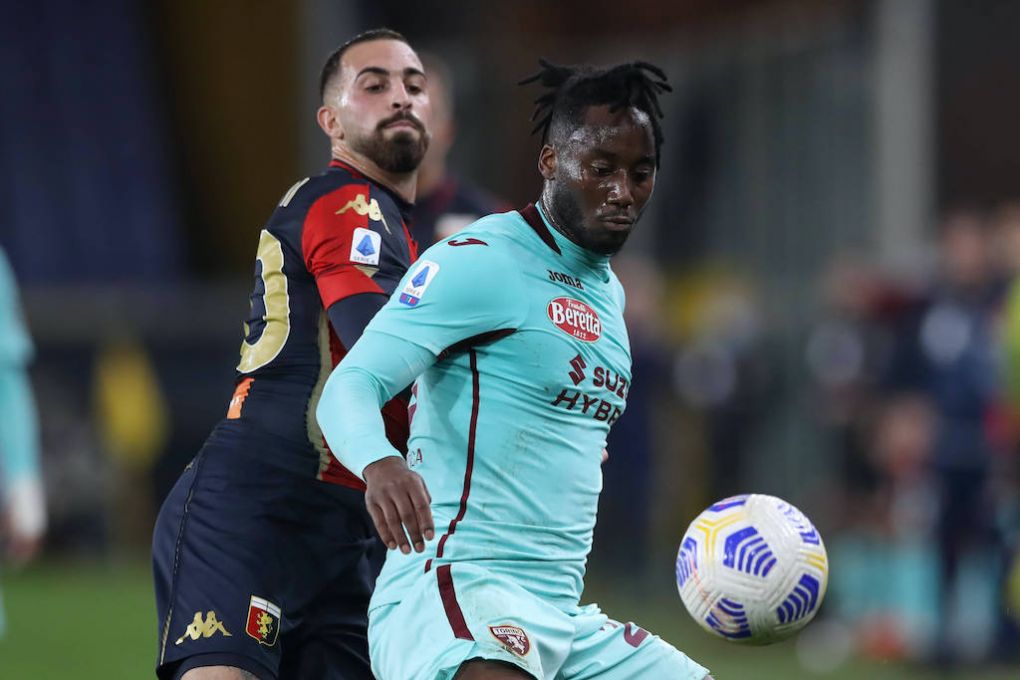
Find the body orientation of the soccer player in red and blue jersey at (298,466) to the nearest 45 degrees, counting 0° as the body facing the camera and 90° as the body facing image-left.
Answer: approximately 270°

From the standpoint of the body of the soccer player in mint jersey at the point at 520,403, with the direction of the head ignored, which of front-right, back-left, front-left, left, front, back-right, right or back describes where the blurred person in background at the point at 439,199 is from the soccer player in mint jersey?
back-left

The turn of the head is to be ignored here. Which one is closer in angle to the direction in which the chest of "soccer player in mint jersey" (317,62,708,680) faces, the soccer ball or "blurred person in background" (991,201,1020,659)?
the soccer ball

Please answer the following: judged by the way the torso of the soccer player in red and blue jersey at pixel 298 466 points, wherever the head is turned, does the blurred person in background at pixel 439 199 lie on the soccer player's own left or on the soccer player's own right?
on the soccer player's own left

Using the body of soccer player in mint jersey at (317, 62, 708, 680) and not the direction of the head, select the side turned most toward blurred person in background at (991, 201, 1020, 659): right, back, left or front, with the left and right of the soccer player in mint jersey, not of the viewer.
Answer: left

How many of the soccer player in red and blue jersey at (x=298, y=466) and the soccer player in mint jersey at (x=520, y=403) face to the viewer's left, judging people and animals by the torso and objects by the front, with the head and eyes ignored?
0

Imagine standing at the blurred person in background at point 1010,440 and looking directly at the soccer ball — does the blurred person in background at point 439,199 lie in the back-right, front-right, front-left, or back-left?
front-right

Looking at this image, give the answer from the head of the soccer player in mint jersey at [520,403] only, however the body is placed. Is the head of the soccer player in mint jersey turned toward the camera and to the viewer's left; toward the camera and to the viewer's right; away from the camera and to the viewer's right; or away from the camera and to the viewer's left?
toward the camera and to the viewer's right

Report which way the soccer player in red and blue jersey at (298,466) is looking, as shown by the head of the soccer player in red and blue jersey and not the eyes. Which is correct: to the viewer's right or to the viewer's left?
to the viewer's right
